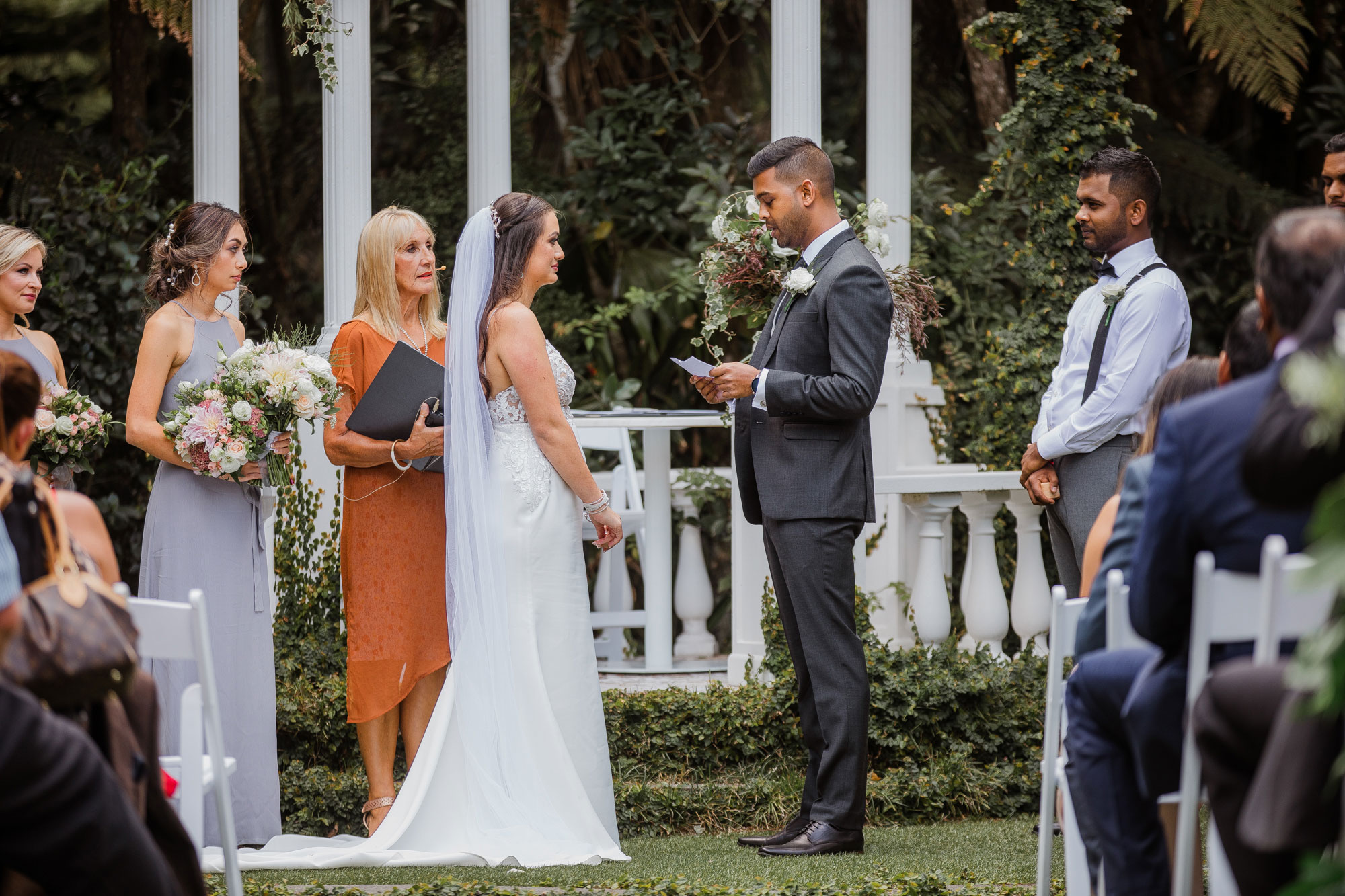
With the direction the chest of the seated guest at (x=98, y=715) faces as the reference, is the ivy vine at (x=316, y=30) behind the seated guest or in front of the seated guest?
in front

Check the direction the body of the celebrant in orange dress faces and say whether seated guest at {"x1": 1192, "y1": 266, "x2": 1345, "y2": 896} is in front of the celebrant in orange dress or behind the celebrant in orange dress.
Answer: in front

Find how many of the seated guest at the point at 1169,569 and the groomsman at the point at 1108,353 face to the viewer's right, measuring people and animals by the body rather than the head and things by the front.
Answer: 0

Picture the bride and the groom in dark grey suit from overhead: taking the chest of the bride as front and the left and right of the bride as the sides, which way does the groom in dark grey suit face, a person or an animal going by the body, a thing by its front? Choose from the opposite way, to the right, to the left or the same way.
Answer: the opposite way

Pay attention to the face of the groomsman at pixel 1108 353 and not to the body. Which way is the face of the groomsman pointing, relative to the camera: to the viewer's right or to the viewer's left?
to the viewer's left

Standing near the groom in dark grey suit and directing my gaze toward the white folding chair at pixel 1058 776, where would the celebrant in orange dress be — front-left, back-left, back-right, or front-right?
back-right

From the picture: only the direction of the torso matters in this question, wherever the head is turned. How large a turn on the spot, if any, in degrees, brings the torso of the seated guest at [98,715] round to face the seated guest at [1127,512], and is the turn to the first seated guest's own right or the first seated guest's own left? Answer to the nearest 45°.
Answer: approximately 45° to the first seated guest's own right

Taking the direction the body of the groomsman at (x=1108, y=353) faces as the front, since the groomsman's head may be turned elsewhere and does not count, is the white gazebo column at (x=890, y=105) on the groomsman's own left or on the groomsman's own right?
on the groomsman's own right

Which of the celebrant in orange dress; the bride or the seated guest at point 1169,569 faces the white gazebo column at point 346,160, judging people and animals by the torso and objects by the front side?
the seated guest

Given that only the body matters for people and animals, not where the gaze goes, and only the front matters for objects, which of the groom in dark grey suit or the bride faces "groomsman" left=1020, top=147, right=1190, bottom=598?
the bride

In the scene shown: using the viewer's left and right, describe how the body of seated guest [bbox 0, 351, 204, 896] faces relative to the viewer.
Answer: facing away from the viewer and to the right of the viewer

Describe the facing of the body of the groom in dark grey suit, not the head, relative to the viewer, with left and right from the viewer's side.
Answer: facing to the left of the viewer

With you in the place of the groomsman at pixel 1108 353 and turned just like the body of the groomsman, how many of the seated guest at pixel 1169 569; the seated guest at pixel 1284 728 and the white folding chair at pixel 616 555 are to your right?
1

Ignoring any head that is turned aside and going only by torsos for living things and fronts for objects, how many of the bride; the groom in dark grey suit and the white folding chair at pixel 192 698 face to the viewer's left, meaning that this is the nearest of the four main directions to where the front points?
1

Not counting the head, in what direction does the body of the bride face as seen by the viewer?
to the viewer's right

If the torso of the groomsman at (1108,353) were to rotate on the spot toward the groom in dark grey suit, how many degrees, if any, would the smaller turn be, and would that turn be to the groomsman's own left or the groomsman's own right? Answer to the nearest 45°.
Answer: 0° — they already face them

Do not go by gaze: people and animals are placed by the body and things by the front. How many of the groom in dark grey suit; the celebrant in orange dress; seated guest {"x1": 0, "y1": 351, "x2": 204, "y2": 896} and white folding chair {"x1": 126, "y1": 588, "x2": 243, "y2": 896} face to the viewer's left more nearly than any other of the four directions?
1
